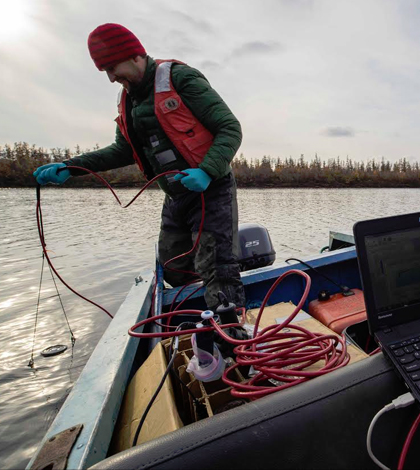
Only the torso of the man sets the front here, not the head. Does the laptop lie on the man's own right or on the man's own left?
on the man's own left

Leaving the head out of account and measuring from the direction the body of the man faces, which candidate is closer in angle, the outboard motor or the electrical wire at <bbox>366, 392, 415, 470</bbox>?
the electrical wire

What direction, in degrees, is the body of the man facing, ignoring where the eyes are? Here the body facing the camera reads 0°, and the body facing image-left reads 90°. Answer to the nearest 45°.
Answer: approximately 45°

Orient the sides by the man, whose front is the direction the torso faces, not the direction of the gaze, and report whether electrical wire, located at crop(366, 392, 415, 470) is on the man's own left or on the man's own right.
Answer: on the man's own left

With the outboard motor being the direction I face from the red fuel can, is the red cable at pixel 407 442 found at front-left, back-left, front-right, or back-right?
back-left

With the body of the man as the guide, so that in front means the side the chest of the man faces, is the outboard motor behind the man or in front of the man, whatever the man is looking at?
behind
